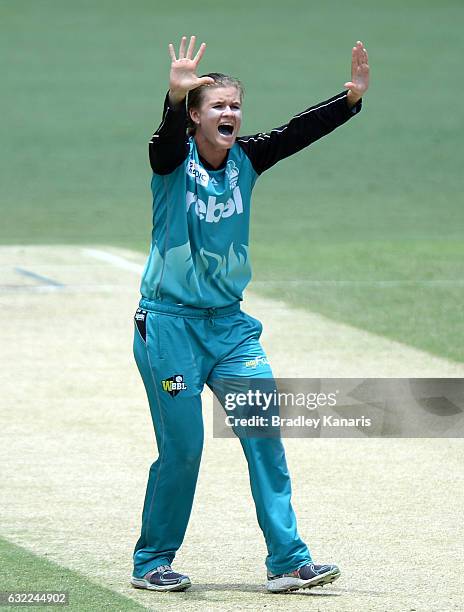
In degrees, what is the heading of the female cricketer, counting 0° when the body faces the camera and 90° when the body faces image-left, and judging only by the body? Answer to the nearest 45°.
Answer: approximately 315°
